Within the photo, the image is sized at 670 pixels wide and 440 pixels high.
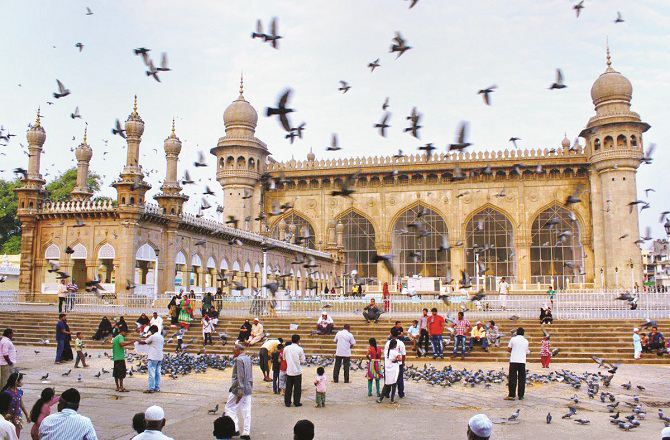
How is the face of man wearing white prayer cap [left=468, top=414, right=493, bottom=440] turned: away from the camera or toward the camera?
away from the camera

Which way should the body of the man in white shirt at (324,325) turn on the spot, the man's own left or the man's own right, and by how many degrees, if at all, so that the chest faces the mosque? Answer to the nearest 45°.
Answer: approximately 180°

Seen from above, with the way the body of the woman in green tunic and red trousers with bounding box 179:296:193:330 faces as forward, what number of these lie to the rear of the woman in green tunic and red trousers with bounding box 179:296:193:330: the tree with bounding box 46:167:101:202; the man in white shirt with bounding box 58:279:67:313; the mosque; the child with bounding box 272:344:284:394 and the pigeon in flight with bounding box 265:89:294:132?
2

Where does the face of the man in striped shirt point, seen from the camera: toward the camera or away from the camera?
away from the camera
